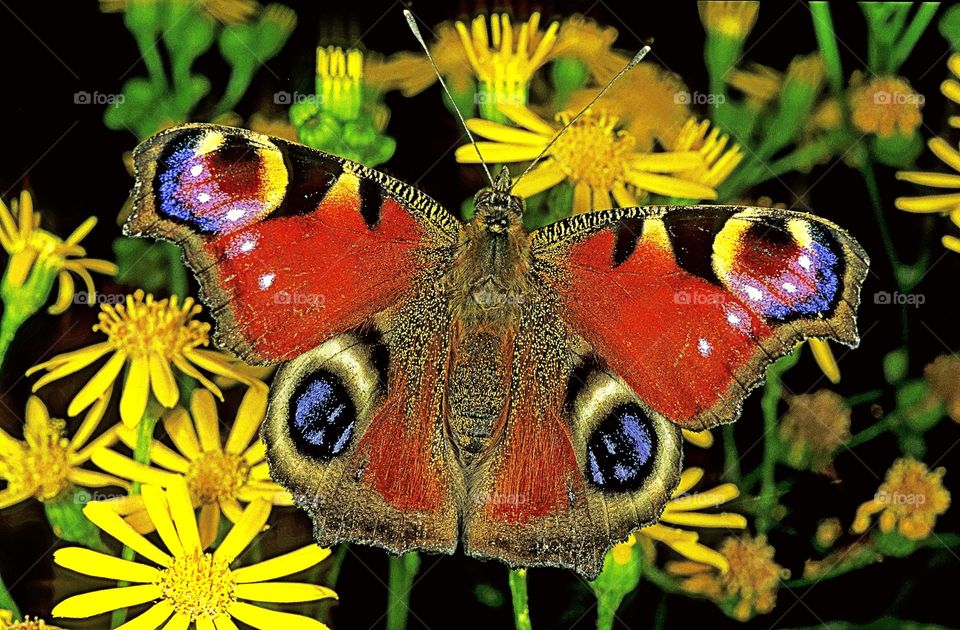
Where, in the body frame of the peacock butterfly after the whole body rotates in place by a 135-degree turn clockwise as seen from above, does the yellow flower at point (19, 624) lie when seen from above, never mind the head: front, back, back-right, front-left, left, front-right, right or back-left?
back-right

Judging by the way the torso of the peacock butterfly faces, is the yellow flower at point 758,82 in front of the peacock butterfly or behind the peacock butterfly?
in front

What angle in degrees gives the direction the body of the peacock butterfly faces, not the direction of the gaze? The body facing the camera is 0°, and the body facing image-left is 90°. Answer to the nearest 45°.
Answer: approximately 180°

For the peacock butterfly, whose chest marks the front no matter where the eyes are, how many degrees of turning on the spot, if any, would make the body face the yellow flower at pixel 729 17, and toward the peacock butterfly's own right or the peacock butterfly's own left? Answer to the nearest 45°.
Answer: approximately 45° to the peacock butterfly's own right

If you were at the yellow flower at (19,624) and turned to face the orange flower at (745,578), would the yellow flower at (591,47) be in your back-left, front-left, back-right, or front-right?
front-left

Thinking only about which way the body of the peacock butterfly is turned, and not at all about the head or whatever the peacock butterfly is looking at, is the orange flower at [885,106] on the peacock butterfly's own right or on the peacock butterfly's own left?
on the peacock butterfly's own right

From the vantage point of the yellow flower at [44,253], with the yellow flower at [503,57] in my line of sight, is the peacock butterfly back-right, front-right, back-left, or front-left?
front-right
